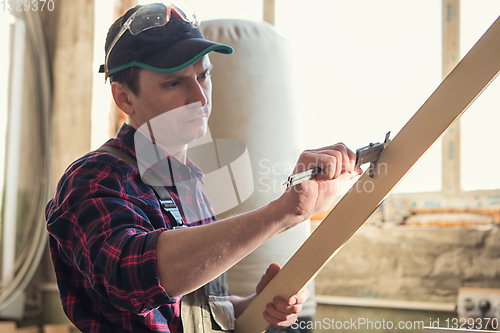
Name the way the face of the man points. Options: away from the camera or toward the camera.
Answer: toward the camera

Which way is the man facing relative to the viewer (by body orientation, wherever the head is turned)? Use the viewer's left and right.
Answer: facing the viewer and to the right of the viewer
